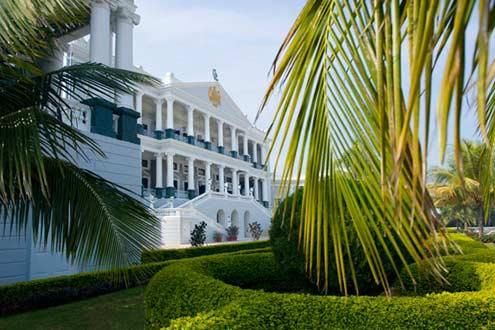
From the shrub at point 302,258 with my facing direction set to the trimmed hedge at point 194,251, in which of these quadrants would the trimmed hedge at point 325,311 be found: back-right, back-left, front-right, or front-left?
back-left

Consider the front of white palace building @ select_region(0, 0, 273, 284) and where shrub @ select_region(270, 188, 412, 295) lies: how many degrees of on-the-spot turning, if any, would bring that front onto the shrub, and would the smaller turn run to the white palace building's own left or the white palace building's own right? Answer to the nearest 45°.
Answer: approximately 45° to the white palace building's own right

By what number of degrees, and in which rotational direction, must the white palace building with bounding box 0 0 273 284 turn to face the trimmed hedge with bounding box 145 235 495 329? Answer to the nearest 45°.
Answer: approximately 45° to its right

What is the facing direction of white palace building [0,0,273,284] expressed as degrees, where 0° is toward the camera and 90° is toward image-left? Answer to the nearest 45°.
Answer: approximately 315°

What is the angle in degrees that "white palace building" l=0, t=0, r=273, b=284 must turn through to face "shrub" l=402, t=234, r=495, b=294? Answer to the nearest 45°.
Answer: approximately 45° to its right
